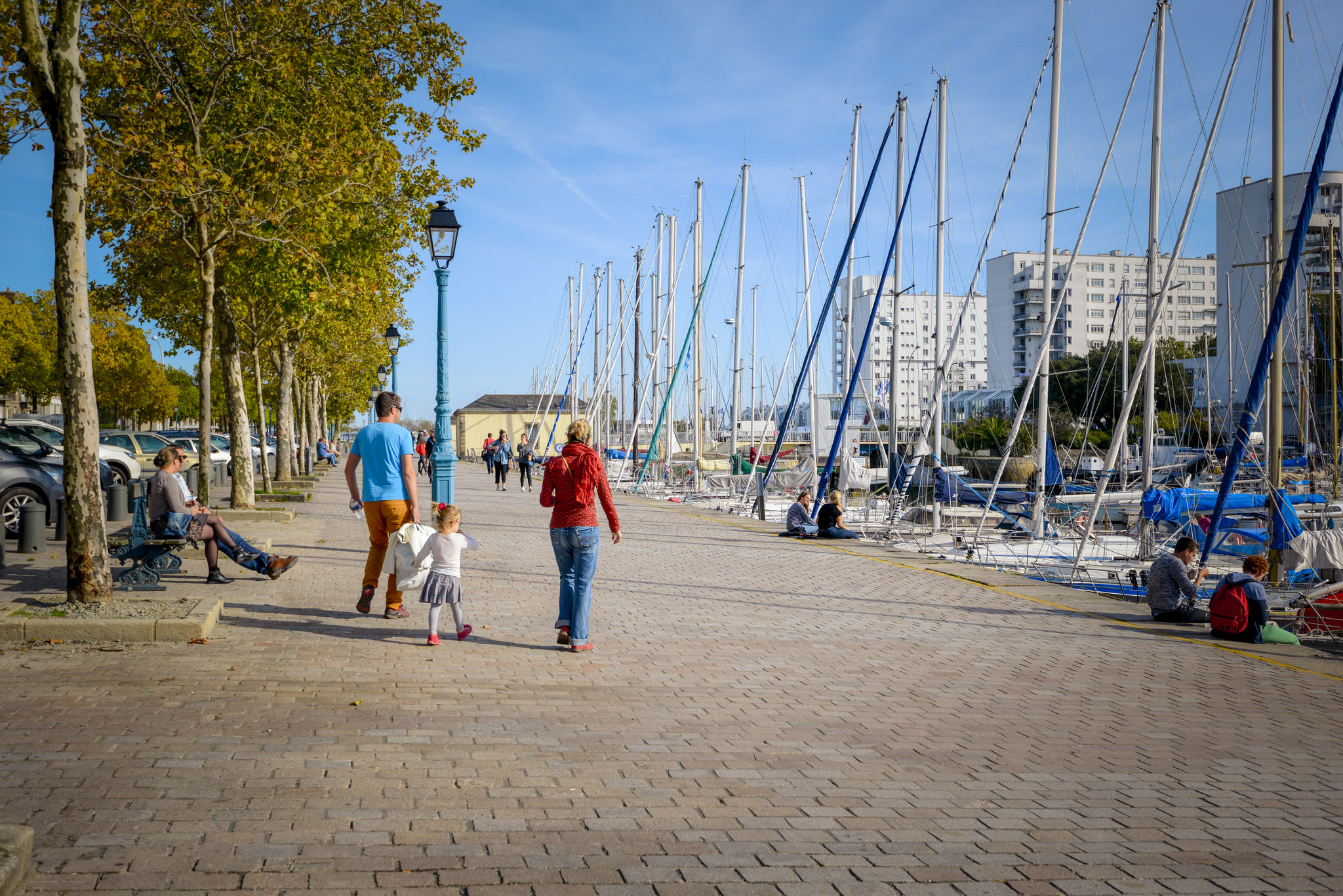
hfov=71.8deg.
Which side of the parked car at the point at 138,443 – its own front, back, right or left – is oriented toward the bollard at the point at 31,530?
right

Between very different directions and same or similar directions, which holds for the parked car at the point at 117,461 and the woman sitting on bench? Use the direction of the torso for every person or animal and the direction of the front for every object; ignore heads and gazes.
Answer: same or similar directions

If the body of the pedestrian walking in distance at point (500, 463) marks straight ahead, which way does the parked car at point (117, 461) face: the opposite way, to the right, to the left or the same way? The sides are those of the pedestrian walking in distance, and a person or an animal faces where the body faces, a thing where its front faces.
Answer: to the left

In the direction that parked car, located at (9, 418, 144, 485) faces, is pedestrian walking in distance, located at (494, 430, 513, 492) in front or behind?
in front

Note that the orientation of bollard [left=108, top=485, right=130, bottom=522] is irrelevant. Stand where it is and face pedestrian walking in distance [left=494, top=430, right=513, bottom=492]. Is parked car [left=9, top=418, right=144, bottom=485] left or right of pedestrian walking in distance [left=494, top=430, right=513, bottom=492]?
left

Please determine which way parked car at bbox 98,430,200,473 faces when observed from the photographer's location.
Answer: facing to the right of the viewer

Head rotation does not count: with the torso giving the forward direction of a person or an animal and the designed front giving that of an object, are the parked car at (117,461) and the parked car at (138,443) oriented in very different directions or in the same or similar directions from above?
same or similar directions

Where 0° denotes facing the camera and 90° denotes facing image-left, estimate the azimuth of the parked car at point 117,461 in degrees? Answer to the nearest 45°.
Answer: approximately 270°

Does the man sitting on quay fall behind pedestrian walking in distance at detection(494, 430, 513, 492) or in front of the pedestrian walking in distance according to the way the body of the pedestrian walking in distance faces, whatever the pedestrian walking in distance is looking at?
in front

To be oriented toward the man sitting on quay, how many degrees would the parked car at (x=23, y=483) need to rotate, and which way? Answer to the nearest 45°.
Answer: approximately 45° to its right

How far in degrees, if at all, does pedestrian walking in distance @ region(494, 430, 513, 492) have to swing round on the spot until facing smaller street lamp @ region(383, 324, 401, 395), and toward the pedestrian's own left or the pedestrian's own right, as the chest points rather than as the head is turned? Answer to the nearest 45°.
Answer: approximately 45° to the pedestrian's own right

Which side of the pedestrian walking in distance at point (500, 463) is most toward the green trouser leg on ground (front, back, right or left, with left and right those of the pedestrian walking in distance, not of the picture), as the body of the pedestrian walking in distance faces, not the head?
front

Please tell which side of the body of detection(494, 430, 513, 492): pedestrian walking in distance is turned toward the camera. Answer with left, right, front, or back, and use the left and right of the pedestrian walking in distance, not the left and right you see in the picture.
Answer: front

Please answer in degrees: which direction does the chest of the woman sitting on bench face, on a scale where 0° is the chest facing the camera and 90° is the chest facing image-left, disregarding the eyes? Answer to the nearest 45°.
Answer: approximately 270°

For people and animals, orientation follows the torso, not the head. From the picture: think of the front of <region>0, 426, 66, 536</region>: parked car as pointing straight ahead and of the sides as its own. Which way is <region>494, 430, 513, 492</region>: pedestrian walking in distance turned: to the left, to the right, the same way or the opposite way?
to the right
